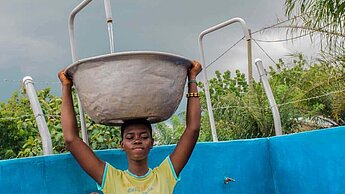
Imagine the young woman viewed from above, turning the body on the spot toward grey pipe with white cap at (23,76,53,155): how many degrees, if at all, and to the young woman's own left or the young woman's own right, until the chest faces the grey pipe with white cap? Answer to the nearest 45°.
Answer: approximately 90° to the young woman's own right

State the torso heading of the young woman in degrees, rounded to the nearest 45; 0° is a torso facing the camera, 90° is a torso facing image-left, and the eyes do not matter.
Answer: approximately 0°

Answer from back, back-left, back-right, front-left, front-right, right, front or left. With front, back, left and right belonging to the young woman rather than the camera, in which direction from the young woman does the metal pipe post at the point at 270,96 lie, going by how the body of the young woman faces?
back-left
